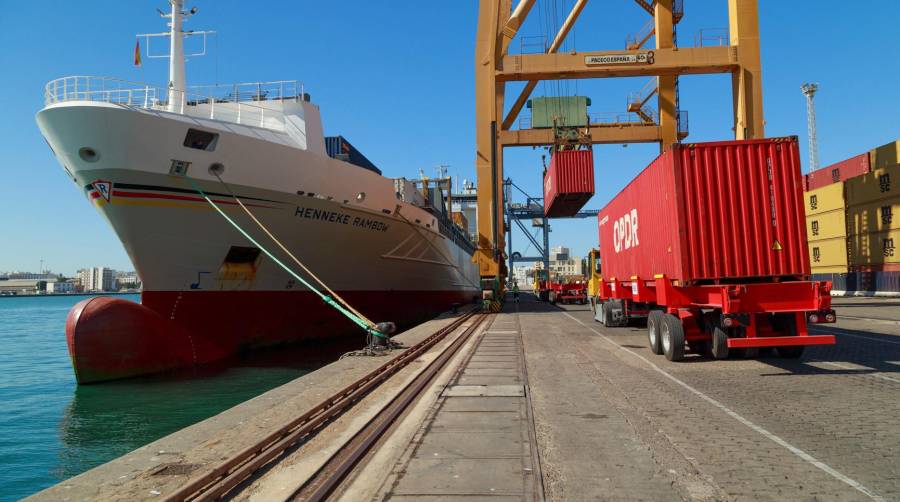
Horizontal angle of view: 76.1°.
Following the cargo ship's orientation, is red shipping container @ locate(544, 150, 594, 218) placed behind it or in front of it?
behind

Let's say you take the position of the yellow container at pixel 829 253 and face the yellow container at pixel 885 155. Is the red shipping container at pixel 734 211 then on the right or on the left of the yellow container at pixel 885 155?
right

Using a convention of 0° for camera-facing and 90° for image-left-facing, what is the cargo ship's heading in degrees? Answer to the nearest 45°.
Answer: approximately 45°

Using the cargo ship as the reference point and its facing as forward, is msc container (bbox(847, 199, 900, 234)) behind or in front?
behind

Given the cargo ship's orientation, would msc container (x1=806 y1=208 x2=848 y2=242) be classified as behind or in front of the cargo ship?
behind

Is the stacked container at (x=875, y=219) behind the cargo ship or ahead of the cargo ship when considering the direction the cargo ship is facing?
behind

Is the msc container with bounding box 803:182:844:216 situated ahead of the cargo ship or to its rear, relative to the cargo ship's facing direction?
to the rear

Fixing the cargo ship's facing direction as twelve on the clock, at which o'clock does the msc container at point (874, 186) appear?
The msc container is roughly at 9 o'clock from the cargo ship.

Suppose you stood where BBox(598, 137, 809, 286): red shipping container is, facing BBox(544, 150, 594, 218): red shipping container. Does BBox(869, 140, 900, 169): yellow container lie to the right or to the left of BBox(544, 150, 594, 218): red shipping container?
right
